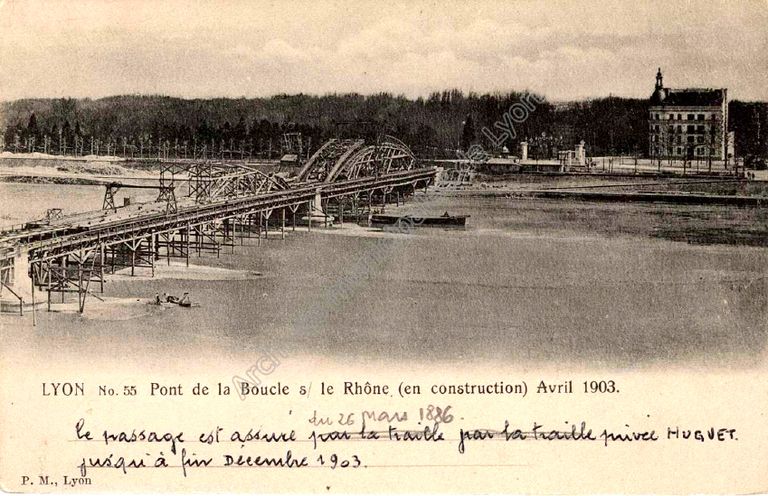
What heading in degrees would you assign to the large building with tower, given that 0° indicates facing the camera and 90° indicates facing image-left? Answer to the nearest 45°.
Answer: approximately 0°
